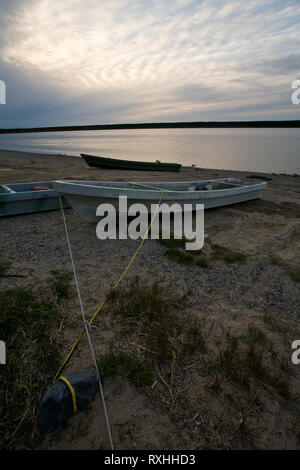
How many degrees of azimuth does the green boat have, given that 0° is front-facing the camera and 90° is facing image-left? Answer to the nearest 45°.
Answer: approximately 90°

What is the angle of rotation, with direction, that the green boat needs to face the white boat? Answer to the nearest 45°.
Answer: approximately 90° to its left

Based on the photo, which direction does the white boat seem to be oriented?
to the viewer's left

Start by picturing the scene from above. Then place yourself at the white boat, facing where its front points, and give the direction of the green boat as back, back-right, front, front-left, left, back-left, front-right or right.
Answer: right

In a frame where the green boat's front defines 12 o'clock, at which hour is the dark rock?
The dark rock is roughly at 9 o'clock from the green boat.
